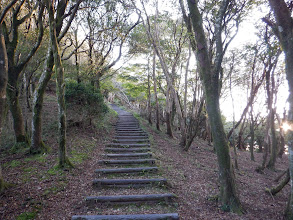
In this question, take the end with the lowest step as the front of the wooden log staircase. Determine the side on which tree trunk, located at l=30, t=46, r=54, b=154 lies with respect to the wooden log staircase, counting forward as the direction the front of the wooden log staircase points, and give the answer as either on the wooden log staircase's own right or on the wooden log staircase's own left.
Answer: on the wooden log staircase's own right

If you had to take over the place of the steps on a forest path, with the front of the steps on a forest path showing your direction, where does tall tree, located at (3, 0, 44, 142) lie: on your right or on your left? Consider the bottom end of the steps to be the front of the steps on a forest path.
on your right

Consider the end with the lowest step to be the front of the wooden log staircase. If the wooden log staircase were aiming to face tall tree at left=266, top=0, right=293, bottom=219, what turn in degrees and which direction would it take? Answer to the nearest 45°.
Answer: approximately 45° to its left

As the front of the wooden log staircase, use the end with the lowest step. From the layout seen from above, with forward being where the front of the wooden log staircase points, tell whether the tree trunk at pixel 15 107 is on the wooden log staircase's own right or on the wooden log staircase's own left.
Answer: on the wooden log staircase's own right

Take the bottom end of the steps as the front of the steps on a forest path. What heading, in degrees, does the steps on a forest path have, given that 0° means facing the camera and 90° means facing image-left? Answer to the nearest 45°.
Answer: approximately 0°
